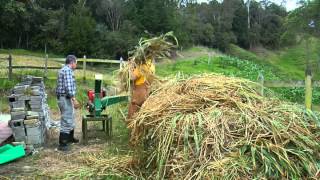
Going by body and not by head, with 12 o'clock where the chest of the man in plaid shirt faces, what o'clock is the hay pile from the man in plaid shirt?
The hay pile is roughly at 2 o'clock from the man in plaid shirt.

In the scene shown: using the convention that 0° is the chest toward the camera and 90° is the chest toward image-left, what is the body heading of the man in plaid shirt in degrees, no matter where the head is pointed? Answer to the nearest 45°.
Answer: approximately 270°

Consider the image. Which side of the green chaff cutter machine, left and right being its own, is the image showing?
right

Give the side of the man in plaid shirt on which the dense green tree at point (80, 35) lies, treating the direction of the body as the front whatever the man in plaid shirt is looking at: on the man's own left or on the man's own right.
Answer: on the man's own left
